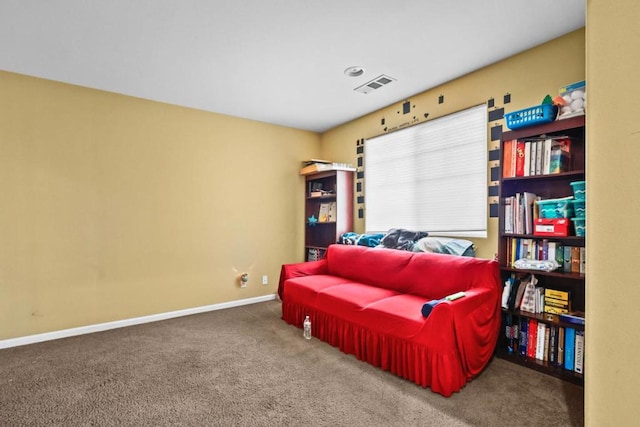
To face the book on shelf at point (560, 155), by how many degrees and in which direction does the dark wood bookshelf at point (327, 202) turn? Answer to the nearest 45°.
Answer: approximately 90° to its left

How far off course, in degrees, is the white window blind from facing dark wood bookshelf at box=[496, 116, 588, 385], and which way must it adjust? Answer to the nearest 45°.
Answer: approximately 90° to its left

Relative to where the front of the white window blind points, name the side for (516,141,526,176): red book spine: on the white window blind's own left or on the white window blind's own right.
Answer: on the white window blind's own left

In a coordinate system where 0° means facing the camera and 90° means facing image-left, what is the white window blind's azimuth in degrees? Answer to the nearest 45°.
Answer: approximately 45°

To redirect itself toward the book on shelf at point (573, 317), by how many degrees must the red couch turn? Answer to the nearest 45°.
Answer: approximately 135° to its left

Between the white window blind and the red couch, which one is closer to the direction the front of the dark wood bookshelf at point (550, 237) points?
the red couch

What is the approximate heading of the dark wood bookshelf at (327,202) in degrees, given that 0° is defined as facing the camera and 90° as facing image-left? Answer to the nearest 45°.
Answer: approximately 45°
